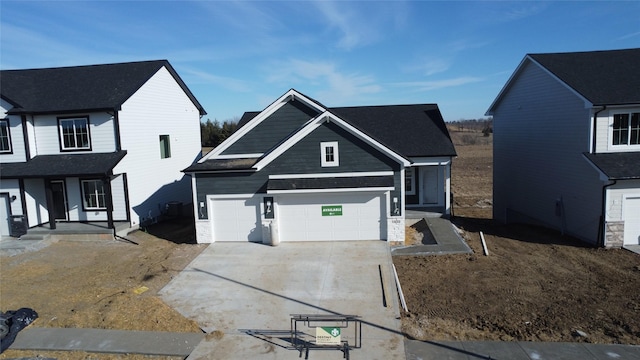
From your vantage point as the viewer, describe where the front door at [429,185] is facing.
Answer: facing the viewer

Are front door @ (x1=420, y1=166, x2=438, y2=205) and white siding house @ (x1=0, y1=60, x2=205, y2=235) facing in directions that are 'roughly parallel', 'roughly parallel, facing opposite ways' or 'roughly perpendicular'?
roughly parallel

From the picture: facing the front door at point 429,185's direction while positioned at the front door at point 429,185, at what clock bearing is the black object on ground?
The black object on ground is roughly at 1 o'clock from the front door.

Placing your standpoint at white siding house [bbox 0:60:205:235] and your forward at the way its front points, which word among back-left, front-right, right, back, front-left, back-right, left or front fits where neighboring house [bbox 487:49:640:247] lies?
left

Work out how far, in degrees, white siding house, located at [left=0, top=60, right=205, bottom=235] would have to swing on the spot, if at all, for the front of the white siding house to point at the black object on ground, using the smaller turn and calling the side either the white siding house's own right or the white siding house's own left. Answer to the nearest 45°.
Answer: approximately 45° to the white siding house's own left

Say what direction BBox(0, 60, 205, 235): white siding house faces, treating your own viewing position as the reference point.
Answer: facing the viewer and to the left of the viewer

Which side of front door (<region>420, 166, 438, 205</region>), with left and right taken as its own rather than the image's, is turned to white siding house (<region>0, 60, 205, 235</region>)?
right

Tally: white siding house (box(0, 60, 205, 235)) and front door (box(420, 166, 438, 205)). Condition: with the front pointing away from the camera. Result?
0

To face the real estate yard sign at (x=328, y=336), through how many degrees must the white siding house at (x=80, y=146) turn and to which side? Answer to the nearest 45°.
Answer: approximately 45° to its left

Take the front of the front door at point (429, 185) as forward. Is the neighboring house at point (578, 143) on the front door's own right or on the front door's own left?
on the front door's own left

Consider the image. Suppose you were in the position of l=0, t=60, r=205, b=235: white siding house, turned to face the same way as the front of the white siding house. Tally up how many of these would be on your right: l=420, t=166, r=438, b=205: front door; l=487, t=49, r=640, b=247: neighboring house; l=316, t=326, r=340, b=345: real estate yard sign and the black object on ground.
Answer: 0
